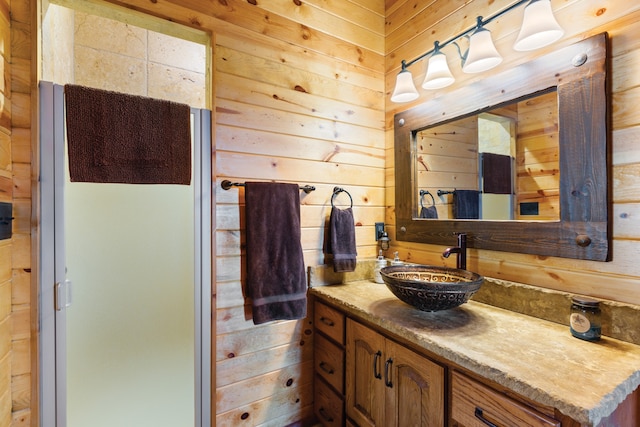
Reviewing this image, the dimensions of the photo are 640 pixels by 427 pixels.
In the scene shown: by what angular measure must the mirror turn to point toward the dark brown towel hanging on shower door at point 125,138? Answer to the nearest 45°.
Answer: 0° — it already faces it

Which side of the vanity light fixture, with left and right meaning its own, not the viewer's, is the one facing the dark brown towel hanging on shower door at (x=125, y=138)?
front

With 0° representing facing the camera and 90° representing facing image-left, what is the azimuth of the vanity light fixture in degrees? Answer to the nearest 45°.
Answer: approximately 45°

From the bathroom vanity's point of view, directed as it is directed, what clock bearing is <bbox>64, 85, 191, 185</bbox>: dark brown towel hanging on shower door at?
The dark brown towel hanging on shower door is roughly at 1 o'clock from the bathroom vanity.

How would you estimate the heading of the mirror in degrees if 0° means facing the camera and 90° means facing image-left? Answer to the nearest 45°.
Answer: approximately 45°

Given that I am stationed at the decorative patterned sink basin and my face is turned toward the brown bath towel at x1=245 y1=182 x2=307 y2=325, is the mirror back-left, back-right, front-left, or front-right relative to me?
back-right

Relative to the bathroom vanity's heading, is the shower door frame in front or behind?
in front
